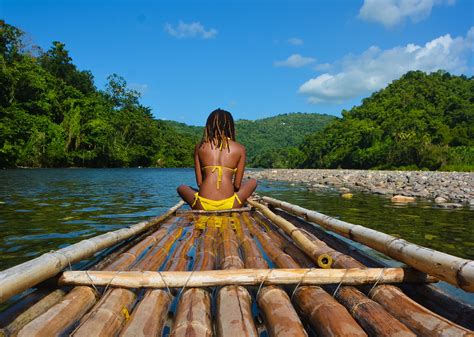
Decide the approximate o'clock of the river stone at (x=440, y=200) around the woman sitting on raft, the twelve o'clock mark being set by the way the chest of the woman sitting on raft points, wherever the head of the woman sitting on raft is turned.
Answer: The river stone is roughly at 2 o'clock from the woman sitting on raft.

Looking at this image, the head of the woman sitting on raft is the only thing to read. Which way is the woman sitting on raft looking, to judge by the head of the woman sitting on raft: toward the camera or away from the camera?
away from the camera

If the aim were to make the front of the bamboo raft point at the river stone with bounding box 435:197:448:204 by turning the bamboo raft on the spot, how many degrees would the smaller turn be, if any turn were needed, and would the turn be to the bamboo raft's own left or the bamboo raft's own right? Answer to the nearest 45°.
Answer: approximately 45° to the bamboo raft's own right

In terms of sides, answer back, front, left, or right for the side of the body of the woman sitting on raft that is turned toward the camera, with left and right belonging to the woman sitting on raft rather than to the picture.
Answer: back

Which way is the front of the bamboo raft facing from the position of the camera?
facing away from the viewer

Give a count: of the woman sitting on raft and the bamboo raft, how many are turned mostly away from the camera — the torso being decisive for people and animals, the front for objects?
2
